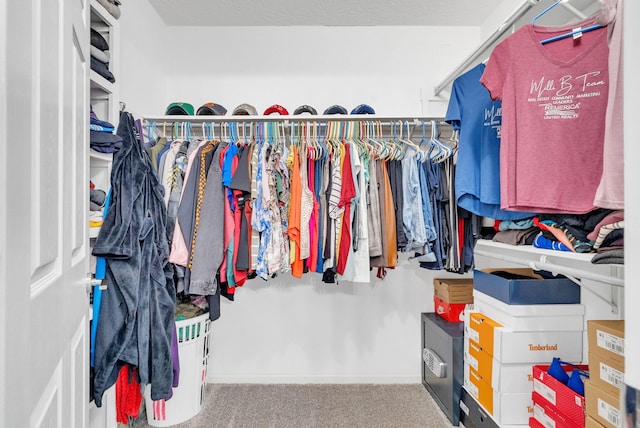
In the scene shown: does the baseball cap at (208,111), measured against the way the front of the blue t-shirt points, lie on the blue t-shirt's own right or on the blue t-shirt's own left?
on the blue t-shirt's own right

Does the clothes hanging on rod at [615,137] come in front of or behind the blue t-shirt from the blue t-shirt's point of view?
in front

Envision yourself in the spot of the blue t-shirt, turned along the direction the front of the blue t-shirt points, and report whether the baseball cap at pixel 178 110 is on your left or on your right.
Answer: on your right

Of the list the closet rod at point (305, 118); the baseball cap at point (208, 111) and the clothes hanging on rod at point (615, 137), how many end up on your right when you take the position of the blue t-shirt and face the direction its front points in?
2

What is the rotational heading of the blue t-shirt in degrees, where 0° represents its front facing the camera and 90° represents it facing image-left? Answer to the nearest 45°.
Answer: approximately 0°
